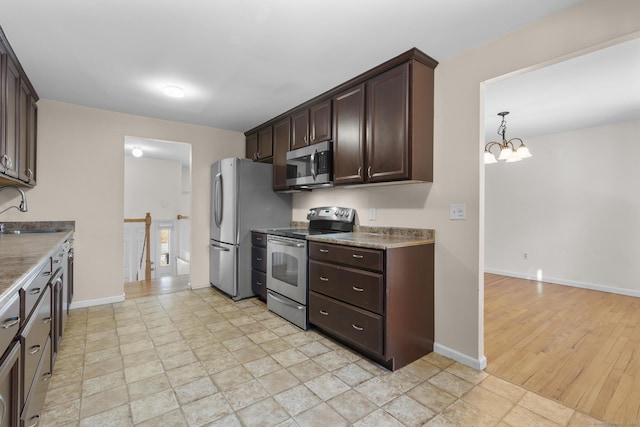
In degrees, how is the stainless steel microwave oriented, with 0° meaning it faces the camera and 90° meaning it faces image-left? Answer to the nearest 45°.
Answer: approximately 45°

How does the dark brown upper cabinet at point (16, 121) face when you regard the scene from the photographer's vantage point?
facing to the right of the viewer

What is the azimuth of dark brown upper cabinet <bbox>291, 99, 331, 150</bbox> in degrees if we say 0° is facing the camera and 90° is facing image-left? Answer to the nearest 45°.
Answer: approximately 45°

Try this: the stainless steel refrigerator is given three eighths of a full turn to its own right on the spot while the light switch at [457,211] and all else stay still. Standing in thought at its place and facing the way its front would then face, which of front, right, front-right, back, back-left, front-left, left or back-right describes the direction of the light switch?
back-right

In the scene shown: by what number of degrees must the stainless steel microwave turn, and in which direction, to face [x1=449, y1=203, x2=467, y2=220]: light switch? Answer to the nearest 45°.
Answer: approximately 90° to its left

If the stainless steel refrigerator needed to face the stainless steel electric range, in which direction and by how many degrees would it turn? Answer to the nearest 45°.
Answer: approximately 90° to its left

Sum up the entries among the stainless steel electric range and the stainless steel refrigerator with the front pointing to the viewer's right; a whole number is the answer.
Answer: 0

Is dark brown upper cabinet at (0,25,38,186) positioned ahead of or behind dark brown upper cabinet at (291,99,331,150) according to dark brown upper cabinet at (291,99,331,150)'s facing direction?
ahead

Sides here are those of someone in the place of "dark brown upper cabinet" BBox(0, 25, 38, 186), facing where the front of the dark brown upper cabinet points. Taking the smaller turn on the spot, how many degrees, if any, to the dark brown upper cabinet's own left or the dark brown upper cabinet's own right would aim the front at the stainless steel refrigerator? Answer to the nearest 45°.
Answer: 0° — it already faces it

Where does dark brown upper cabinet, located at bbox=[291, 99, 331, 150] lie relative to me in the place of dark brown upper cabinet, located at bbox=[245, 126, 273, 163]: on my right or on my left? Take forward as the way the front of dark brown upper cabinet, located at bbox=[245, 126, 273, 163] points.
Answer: on my left

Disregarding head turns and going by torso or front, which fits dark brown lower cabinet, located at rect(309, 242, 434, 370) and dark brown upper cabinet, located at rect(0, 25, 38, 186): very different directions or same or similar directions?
very different directions
